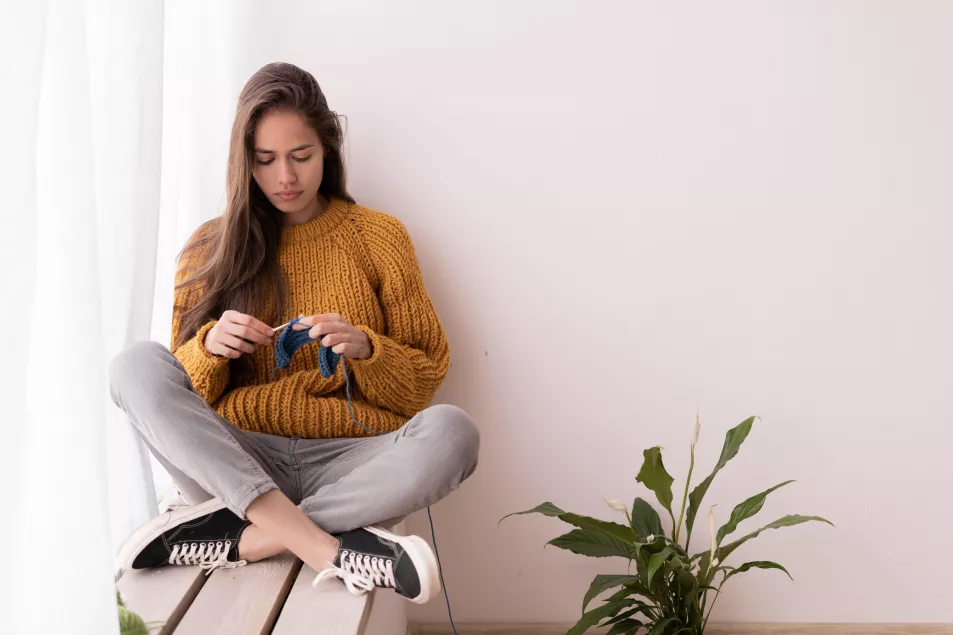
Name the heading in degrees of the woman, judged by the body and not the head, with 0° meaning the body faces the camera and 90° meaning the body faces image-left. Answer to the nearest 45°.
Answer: approximately 0°

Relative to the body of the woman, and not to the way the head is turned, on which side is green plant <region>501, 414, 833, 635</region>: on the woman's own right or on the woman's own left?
on the woman's own left

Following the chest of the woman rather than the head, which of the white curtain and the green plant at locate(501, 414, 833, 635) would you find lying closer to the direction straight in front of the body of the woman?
the white curtain
